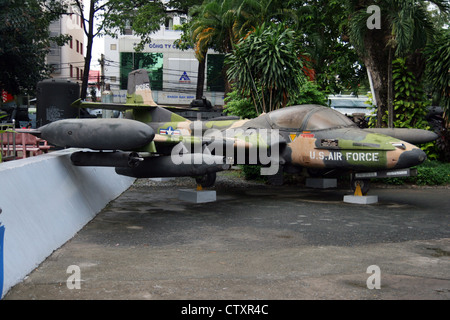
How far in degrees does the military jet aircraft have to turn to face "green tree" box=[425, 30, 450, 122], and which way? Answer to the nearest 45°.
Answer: approximately 90° to its left

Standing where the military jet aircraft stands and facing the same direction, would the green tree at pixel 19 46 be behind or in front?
behind

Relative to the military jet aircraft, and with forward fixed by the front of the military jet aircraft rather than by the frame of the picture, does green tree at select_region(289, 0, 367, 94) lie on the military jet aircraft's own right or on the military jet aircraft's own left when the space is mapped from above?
on the military jet aircraft's own left
